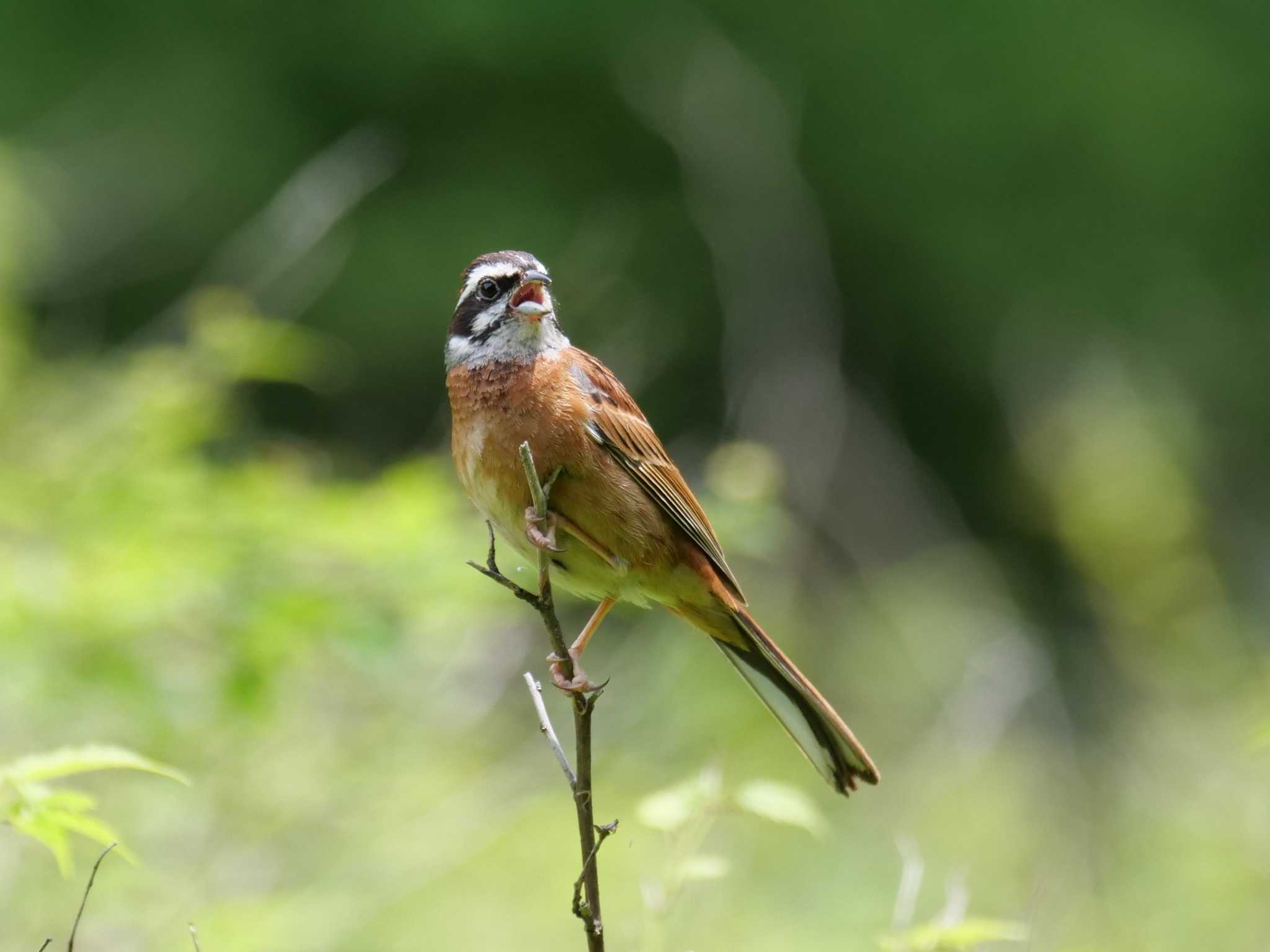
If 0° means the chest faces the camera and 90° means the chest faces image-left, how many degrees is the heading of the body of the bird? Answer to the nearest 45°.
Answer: approximately 45°
